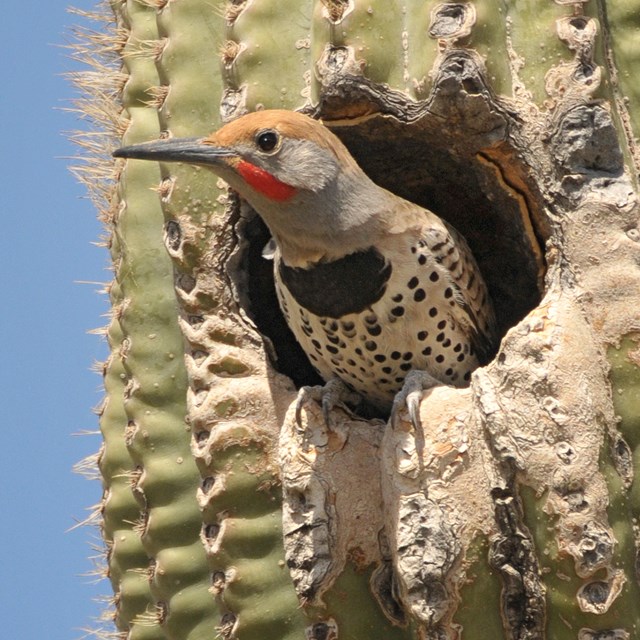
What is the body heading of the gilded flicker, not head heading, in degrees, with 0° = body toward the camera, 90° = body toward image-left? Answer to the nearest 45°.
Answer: approximately 45°
